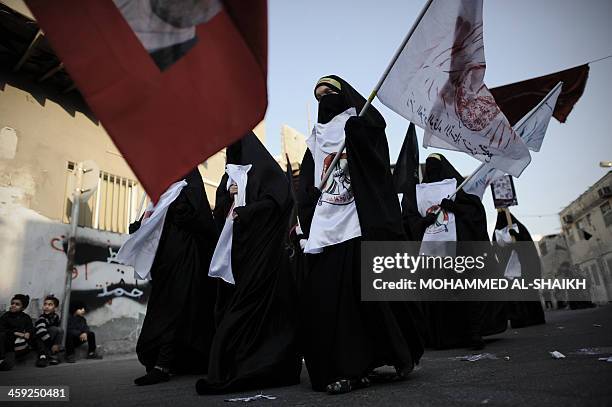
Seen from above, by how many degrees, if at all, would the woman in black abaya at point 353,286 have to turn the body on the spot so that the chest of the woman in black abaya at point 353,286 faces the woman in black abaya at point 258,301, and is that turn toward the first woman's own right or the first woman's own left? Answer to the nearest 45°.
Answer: approximately 90° to the first woman's own right

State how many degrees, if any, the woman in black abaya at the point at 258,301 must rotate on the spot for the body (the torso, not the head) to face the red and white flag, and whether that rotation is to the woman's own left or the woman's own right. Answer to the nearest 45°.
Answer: approximately 90° to the woman's own left

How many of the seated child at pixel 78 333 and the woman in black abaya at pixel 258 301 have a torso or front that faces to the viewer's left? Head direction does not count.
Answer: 1

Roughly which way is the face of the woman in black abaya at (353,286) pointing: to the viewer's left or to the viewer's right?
to the viewer's left

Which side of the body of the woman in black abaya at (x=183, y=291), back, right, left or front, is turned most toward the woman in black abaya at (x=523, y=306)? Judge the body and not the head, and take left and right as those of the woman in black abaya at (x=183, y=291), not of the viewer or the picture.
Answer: back

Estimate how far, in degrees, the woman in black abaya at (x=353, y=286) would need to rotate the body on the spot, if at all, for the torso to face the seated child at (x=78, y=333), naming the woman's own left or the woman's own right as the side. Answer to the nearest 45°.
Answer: approximately 90° to the woman's own right

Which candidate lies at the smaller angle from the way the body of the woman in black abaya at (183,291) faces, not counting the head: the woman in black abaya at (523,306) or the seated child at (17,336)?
the seated child

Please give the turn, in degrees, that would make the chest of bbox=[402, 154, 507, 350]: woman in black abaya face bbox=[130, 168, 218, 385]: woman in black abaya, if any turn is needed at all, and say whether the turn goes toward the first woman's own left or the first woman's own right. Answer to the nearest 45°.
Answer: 0° — they already face them

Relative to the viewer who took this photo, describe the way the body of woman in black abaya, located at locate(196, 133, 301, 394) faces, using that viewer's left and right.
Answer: facing to the left of the viewer

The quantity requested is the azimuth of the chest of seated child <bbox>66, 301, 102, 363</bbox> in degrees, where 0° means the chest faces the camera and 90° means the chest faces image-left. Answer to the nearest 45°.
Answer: approximately 315°

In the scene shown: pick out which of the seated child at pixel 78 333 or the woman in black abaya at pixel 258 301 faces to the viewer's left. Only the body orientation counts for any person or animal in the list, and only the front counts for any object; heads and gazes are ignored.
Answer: the woman in black abaya

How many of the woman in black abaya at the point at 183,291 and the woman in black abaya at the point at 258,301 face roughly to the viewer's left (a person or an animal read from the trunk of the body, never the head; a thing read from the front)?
2

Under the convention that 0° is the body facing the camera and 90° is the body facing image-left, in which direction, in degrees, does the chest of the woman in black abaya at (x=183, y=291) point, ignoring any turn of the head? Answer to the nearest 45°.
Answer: approximately 90°

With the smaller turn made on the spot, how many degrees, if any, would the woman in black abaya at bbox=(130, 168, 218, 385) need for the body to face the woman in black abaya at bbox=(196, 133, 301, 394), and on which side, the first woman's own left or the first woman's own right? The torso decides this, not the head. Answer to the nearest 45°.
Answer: approximately 135° to the first woman's own left
